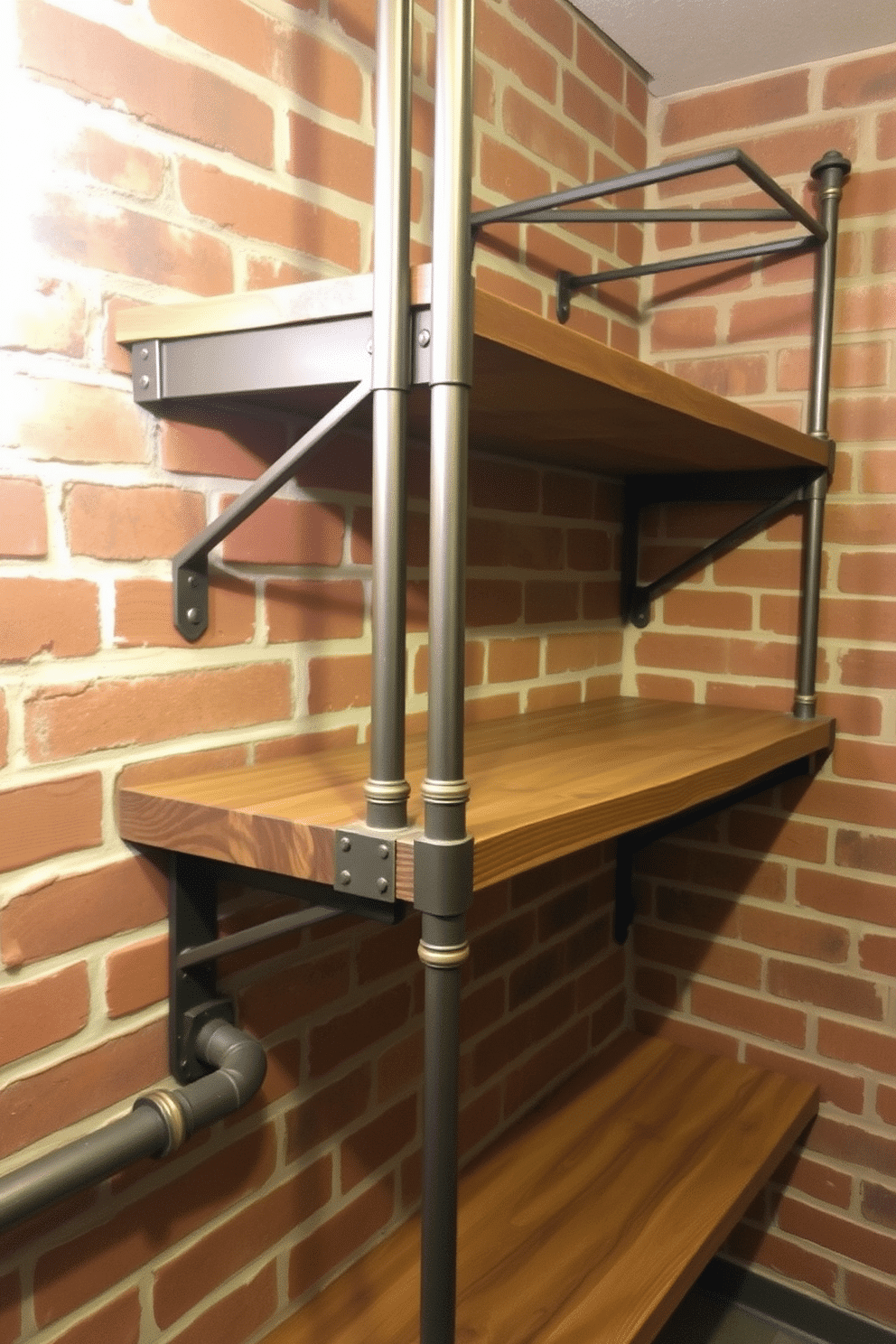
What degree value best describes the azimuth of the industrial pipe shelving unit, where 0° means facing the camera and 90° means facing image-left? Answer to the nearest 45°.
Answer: approximately 315°
